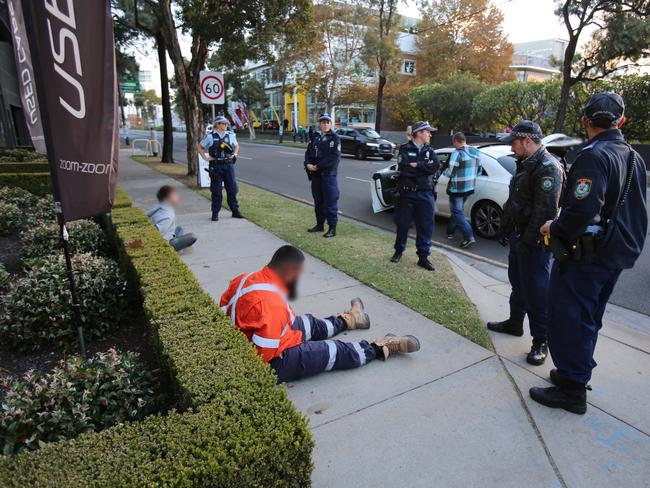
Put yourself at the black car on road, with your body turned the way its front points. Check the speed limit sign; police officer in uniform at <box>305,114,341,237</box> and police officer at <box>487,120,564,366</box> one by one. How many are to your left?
0

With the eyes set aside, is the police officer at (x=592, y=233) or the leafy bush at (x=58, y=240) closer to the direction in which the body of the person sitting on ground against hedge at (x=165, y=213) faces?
the police officer

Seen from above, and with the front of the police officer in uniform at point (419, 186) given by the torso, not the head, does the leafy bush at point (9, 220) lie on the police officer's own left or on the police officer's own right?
on the police officer's own right

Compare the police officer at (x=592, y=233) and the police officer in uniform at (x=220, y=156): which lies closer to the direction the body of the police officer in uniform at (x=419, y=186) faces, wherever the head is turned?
the police officer

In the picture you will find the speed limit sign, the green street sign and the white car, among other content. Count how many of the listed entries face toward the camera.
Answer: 2

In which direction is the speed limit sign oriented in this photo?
toward the camera

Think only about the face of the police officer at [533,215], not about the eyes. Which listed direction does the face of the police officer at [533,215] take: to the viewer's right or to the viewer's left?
to the viewer's left

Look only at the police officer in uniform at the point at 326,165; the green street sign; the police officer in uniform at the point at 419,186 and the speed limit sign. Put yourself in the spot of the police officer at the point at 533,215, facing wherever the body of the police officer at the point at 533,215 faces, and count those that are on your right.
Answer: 4

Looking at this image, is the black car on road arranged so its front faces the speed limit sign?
no

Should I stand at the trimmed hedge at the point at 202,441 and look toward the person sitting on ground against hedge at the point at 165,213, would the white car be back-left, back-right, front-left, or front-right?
front-right

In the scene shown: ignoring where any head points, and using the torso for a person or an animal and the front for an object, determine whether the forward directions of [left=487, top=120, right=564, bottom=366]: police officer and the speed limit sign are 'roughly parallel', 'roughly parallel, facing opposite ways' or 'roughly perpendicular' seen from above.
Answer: roughly perpendicular

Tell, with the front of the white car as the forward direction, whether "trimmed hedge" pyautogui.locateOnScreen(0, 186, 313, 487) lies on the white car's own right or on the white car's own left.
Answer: on the white car's own left

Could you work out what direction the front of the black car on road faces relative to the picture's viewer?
facing the viewer and to the right of the viewer

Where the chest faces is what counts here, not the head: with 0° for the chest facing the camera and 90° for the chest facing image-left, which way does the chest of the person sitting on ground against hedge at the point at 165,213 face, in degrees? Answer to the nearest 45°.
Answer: approximately 270°

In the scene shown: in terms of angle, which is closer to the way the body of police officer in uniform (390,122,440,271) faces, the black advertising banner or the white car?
the black advertising banner

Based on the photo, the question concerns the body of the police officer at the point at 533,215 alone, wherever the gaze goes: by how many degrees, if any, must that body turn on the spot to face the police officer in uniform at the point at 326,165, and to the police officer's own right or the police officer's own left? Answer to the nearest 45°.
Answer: approximately 90° to the police officer's own right

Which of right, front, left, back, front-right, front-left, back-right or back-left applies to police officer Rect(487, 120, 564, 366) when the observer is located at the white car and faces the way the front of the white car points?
back-left

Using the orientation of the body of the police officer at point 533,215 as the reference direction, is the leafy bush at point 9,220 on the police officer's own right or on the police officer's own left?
on the police officer's own right

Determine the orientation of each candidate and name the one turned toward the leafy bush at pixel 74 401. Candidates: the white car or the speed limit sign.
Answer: the speed limit sign
